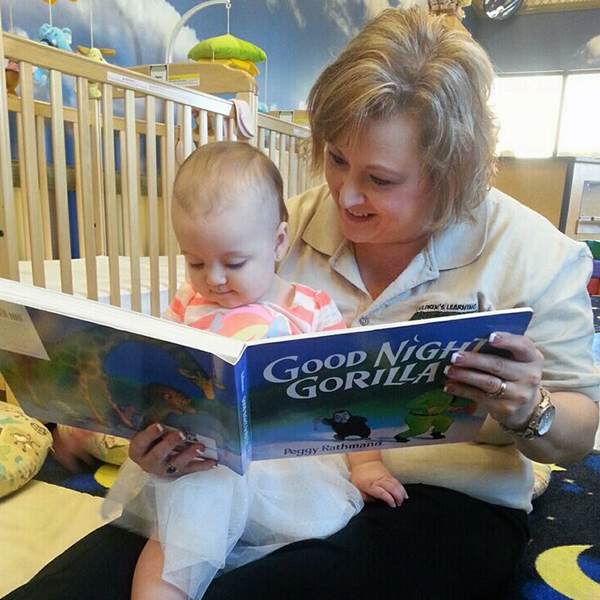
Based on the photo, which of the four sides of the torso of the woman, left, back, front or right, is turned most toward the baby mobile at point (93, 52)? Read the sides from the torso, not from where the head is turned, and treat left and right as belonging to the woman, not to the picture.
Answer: right

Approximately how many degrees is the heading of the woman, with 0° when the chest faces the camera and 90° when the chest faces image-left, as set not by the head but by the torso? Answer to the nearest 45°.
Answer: approximately 45°

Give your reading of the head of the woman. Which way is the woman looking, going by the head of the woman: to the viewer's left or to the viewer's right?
to the viewer's left

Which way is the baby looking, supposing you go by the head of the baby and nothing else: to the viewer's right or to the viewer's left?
to the viewer's left
